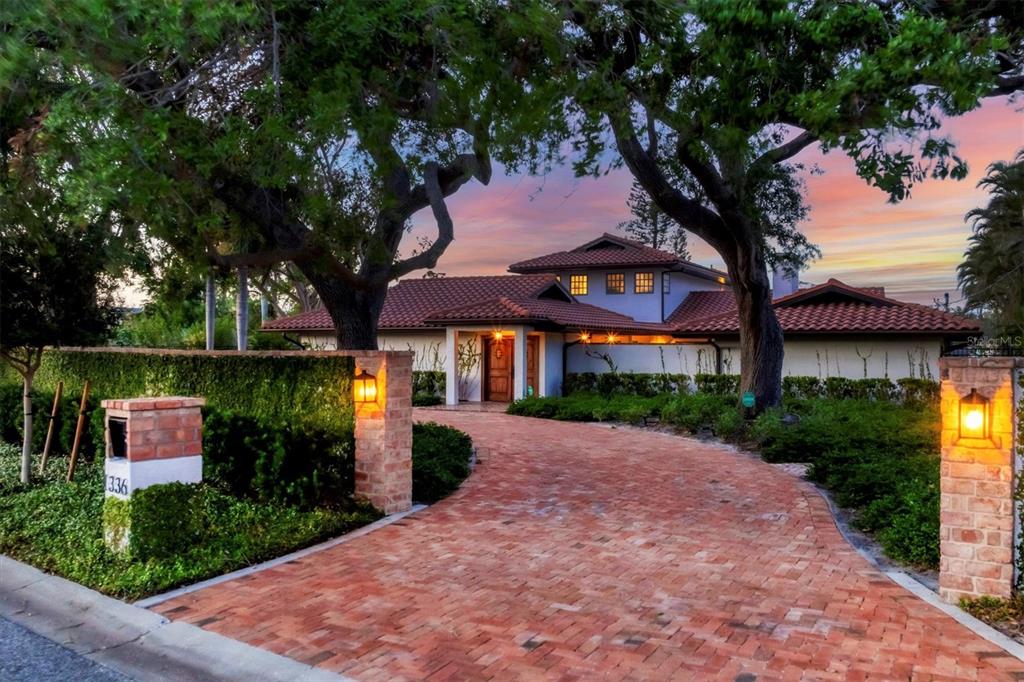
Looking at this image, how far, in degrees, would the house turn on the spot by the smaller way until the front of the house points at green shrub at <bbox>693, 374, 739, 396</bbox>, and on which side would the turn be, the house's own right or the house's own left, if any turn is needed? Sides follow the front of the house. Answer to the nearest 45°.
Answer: approximately 45° to the house's own left

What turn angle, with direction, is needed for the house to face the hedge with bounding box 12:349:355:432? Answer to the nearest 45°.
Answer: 0° — it already faces it

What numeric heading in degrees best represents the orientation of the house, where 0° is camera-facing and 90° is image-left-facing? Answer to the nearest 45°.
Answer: approximately 0°

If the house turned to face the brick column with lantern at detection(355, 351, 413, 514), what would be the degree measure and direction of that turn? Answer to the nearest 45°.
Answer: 0° — it already faces it

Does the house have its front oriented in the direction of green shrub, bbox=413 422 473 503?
yes

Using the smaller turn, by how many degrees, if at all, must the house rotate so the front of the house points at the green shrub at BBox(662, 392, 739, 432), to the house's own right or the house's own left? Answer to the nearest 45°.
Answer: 0° — it already faces it

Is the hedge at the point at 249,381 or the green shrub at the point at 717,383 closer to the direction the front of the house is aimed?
the hedge

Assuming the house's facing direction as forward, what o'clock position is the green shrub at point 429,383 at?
The green shrub is roughly at 3 o'clock from the house.
